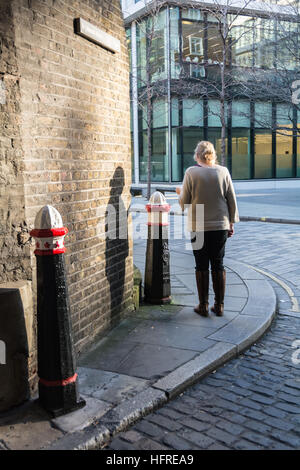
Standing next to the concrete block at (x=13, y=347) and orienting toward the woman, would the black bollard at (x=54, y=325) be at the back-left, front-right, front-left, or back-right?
front-right

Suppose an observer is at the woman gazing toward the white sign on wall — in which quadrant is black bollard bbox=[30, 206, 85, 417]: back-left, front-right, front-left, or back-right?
front-left

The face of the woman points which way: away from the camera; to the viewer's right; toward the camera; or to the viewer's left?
away from the camera

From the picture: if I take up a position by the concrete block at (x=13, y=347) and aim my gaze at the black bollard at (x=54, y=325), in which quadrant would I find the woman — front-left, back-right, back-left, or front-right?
front-left

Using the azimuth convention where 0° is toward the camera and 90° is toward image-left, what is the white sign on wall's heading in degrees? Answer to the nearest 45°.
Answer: approximately 315°
